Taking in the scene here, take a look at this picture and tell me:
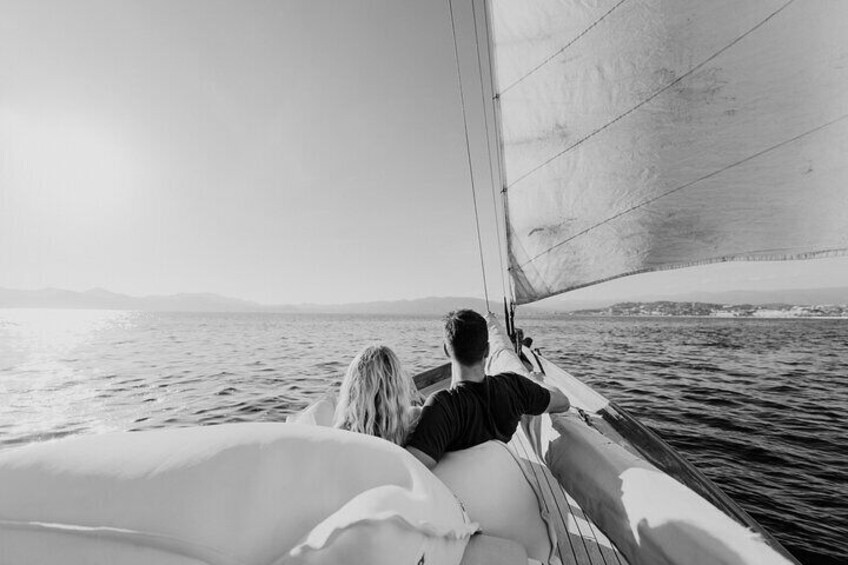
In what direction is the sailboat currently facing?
away from the camera

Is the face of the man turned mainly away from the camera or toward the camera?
away from the camera

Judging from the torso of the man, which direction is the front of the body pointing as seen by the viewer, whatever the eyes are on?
away from the camera
